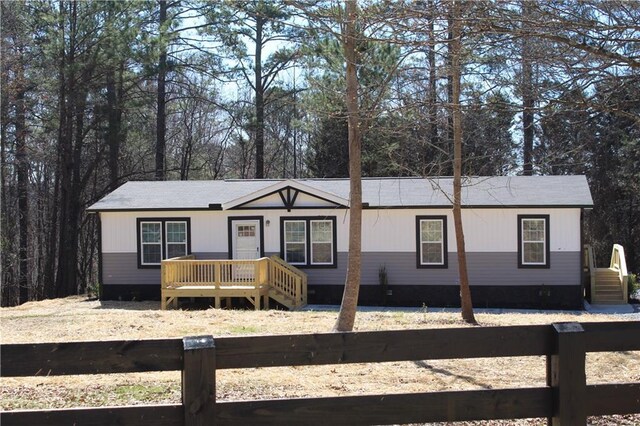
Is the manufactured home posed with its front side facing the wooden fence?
yes

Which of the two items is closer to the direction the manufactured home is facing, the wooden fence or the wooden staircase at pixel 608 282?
the wooden fence

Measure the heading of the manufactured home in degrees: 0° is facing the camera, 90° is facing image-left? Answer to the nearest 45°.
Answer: approximately 0°

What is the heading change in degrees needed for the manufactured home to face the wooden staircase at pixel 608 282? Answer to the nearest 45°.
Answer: approximately 90° to its left
